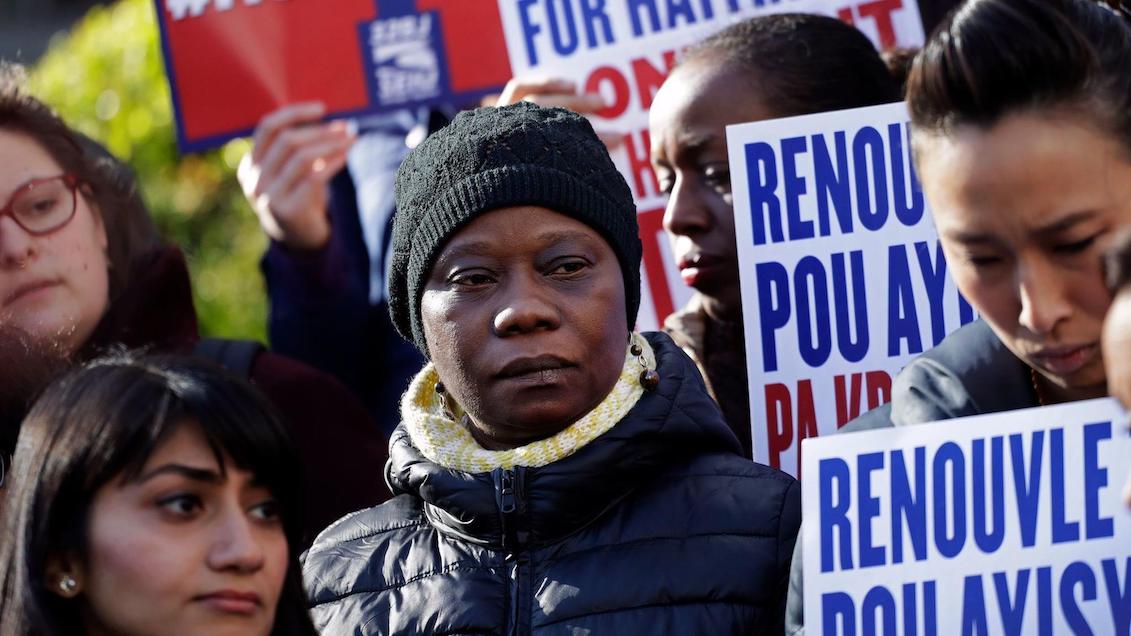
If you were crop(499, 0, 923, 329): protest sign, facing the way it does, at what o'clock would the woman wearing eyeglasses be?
The woman wearing eyeglasses is roughly at 2 o'clock from the protest sign.

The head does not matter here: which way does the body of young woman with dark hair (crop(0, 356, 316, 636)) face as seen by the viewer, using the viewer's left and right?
facing the viewer and to the right of the viewer

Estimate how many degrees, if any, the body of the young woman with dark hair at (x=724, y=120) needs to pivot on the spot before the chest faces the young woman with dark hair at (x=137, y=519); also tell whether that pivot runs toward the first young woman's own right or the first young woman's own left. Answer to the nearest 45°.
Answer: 0° — they already face them

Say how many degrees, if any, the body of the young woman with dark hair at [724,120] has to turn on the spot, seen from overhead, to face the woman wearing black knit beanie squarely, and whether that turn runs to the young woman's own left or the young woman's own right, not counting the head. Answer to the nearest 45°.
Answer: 0° — they already face them

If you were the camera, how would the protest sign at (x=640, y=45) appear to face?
facing the viewer

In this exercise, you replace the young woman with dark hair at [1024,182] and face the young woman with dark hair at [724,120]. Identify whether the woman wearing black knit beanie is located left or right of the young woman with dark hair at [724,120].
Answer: left

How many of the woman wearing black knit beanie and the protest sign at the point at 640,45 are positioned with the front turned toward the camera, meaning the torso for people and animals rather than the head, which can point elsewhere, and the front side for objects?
2

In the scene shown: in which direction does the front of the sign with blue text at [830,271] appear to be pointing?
toward the camera

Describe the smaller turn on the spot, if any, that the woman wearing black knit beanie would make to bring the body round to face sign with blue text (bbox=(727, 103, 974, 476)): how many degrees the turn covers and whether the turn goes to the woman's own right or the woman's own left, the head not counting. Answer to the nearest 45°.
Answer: approximately 135° to the woman's own left

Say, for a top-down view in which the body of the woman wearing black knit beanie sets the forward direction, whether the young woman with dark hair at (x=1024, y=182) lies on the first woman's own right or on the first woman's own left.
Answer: on the first woman's own left

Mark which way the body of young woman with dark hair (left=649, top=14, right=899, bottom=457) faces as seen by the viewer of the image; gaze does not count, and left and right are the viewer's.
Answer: facing the viewer and to the left of the viewer

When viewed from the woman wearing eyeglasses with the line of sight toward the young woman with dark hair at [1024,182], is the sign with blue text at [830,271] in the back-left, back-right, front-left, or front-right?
front-left

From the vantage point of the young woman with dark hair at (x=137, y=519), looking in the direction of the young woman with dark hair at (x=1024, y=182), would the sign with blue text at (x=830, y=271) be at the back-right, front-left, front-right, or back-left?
front-left

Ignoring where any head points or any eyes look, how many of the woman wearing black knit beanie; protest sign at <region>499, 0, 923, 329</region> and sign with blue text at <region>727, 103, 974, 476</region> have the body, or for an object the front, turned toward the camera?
3

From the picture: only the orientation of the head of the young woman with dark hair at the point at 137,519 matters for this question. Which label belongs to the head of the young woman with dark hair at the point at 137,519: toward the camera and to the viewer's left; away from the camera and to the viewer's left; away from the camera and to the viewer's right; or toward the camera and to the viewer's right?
toward the camera and to the viewer's right
